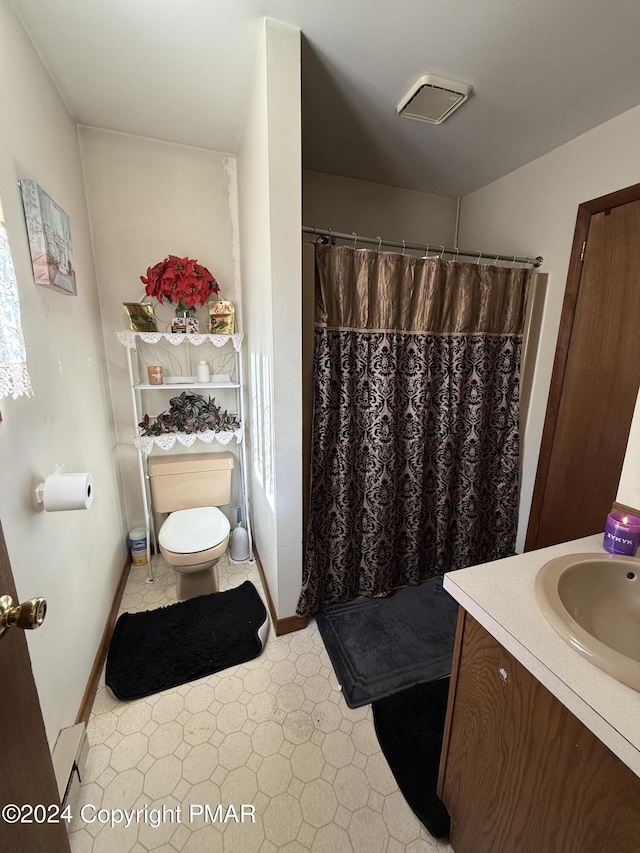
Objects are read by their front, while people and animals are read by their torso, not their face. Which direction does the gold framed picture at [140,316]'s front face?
toward the camera

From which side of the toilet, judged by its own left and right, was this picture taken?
front

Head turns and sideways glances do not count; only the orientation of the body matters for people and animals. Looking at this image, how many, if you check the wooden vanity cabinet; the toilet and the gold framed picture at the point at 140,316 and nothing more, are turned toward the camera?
2

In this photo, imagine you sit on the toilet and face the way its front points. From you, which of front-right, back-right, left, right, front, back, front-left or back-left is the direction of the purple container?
front-left

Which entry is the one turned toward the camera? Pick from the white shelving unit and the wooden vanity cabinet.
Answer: the white shelving unit

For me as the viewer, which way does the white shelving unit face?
facing the viewer

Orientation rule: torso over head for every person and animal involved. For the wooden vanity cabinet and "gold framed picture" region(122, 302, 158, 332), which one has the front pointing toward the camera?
the gold framed picture

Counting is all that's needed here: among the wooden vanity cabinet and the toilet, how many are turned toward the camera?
1

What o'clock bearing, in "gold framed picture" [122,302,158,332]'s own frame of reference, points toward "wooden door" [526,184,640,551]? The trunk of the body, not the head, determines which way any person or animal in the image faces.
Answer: The wooden door is roughly at 10 o'clock from the gold framed picture.

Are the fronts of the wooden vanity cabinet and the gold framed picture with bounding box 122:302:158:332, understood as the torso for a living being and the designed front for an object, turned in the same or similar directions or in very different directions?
very different directions

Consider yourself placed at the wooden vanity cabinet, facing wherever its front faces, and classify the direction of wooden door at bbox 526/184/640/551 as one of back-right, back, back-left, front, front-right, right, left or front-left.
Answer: front-right
